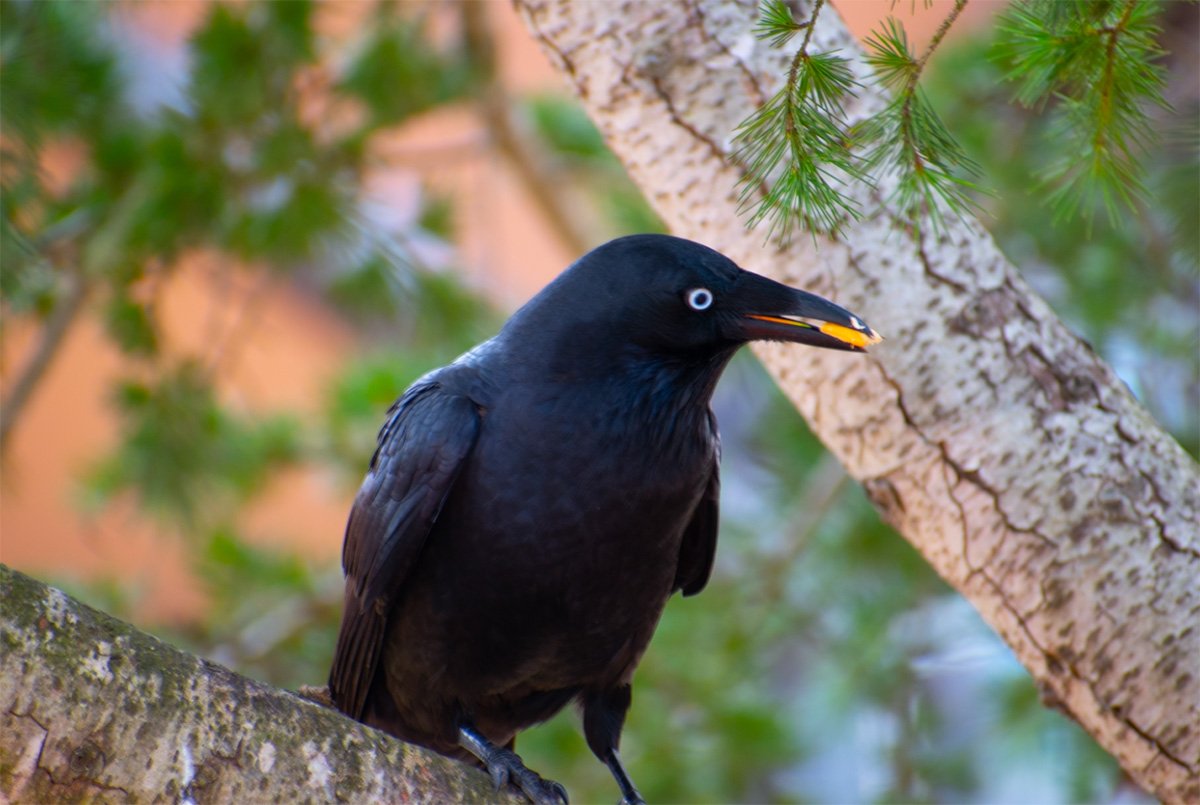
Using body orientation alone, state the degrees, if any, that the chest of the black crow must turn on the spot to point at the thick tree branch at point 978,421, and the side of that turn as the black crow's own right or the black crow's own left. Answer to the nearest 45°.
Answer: approximately 45° to the black crow's own left

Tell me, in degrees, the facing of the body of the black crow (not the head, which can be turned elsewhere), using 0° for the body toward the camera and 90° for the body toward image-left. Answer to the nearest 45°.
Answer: approximately 315°

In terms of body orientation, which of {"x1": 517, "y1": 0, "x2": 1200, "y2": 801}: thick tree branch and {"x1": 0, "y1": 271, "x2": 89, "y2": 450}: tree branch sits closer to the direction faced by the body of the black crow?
the thick tree branch

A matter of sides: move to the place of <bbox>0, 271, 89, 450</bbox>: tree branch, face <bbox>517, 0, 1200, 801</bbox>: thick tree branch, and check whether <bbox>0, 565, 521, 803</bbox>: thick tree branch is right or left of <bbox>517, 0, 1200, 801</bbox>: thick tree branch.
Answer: right

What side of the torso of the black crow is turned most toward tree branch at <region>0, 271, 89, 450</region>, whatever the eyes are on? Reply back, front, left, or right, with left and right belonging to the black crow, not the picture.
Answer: back
